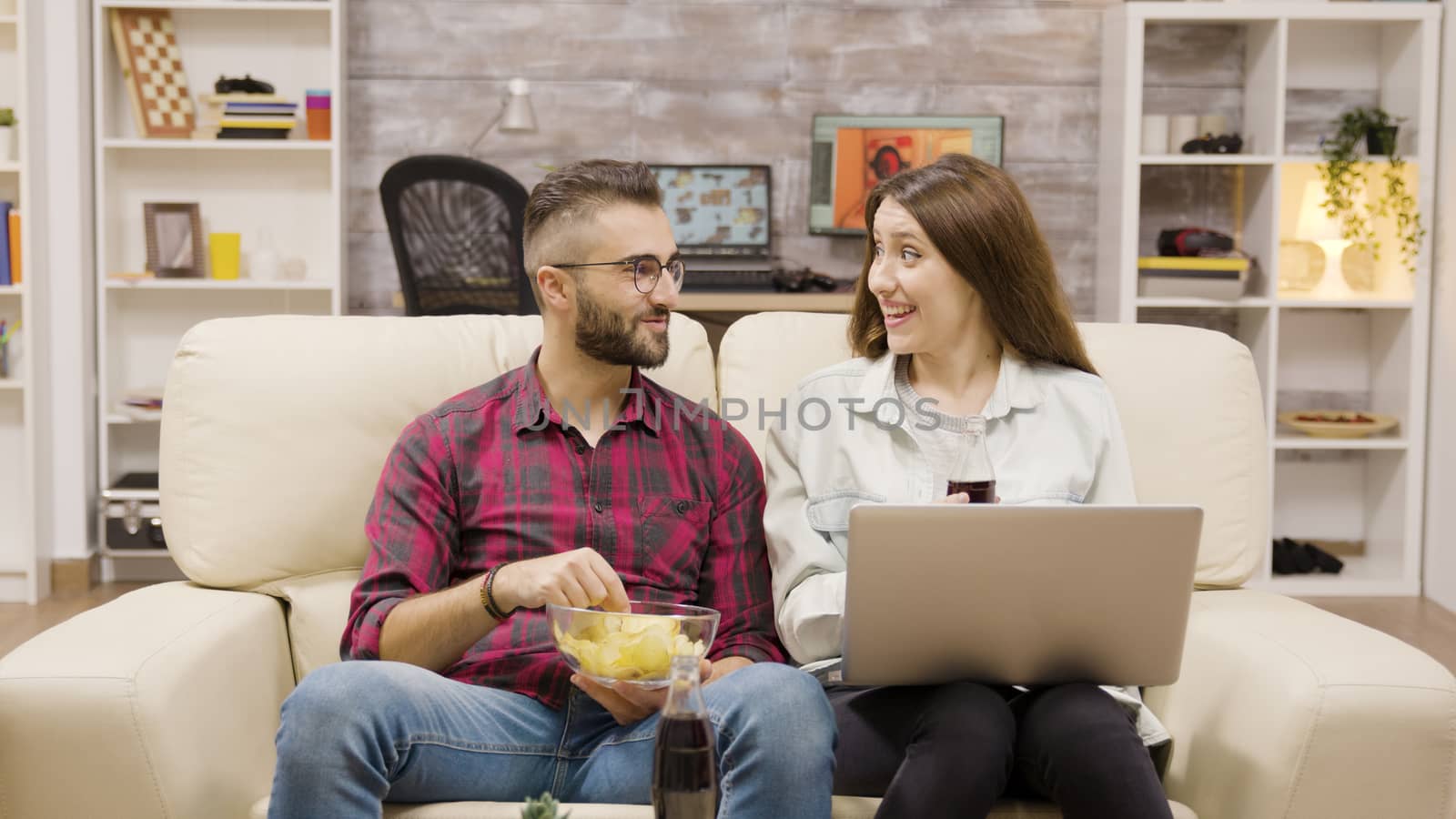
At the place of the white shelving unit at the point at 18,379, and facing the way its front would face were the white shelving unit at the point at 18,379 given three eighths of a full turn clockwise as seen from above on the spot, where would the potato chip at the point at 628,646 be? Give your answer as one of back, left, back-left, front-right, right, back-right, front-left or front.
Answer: back-left

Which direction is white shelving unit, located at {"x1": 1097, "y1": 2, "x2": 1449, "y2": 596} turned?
toward the camera

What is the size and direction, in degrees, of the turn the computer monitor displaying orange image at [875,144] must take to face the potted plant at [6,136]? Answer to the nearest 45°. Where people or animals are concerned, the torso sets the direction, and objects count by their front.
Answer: approximately 90° to its right

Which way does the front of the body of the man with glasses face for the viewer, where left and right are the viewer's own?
facing the viewer

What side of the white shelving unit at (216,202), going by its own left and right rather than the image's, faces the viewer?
front

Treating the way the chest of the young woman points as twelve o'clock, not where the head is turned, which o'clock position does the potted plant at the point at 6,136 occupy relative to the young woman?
The potted plant is roughly at 4 o'clock from the young woman.

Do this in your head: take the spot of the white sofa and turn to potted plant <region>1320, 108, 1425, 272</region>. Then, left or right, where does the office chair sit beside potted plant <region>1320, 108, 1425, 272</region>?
left

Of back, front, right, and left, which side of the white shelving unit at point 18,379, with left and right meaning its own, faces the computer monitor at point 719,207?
left

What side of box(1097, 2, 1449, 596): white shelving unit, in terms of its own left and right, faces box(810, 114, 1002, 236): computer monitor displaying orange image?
right

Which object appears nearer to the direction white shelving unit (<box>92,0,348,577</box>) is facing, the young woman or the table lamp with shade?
the young woman

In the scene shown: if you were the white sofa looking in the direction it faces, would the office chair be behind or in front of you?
behind

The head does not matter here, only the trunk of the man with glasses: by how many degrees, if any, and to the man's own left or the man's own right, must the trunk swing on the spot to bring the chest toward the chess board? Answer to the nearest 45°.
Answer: approximately 135° to the man's own right

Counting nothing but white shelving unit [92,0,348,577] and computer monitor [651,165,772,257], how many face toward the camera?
2
